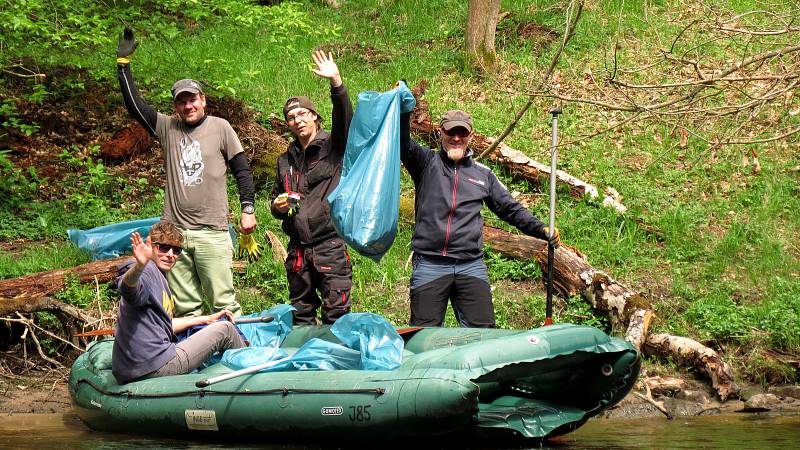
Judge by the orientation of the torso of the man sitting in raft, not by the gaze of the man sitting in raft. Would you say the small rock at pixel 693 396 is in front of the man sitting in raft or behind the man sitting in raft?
in front

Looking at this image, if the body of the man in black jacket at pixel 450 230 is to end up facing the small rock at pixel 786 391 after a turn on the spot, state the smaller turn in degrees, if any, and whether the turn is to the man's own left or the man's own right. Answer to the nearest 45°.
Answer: approximately 90° to the man's own left

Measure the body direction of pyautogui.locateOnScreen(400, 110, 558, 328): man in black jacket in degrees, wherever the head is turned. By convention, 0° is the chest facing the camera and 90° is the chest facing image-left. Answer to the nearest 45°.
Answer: approximately 0°

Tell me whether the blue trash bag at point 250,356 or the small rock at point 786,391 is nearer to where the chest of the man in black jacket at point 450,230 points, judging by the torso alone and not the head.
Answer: the blue trash bag
